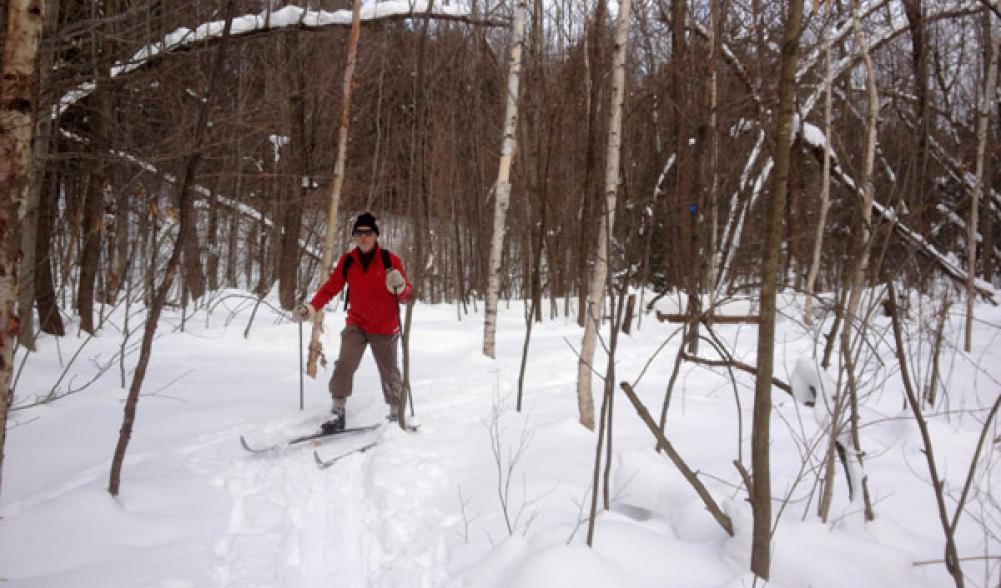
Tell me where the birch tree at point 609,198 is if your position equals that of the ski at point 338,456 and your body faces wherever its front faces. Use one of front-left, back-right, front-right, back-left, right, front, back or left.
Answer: back-left

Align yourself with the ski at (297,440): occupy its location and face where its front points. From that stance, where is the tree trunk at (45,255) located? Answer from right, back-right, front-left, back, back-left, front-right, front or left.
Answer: front-right

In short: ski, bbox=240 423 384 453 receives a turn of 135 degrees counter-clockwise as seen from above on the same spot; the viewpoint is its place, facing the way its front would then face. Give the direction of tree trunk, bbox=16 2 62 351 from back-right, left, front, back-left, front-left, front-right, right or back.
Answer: back

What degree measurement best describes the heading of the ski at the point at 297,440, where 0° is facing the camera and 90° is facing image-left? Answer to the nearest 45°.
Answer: approximately 90°

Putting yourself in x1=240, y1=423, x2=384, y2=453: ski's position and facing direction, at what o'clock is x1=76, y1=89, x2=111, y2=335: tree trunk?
The tree trunk is roughly at 2 o'clock from the ski.

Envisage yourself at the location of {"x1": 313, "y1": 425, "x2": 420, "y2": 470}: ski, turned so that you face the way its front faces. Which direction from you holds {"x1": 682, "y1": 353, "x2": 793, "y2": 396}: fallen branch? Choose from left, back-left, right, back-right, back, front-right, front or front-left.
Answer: back

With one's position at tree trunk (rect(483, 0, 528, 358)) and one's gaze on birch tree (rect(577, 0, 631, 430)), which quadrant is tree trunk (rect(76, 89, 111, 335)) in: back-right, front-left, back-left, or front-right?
back-right

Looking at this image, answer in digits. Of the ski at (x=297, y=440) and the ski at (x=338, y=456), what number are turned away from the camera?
0

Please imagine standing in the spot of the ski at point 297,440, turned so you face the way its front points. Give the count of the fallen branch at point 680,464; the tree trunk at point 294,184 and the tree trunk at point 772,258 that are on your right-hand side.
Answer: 1

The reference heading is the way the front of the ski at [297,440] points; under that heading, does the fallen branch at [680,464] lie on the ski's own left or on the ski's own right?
on the ski's own left

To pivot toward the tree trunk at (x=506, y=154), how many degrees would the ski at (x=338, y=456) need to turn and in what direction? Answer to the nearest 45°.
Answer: approximately 180°

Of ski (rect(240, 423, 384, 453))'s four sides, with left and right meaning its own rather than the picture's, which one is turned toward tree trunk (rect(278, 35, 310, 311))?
right

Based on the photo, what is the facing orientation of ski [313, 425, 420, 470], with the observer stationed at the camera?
facing the viewer and to the left of the viewer
